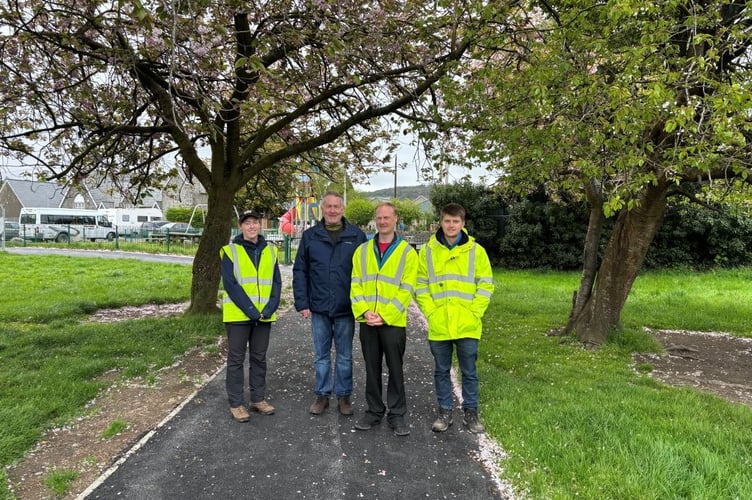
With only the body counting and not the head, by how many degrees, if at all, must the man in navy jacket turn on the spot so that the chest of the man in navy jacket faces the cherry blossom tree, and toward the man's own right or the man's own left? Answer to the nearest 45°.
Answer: approximately 135° to the man's own right

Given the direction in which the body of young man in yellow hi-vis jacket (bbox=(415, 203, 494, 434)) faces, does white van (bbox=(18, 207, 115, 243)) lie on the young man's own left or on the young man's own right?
on the young man's own right

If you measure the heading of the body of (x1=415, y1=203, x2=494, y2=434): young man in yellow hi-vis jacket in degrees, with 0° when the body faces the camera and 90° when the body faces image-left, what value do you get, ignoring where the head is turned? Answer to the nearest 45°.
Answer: approximately 0°

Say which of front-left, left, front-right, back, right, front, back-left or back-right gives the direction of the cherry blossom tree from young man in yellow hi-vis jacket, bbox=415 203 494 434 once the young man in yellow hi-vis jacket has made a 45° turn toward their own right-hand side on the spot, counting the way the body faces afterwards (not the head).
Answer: right

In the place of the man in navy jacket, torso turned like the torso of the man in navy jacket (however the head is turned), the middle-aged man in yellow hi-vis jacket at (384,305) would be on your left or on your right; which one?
on your left

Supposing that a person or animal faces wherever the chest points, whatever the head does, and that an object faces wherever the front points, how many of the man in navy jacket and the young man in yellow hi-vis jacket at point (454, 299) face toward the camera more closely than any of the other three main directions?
2

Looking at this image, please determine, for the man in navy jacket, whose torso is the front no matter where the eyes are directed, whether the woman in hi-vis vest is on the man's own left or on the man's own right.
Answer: on the man's own right

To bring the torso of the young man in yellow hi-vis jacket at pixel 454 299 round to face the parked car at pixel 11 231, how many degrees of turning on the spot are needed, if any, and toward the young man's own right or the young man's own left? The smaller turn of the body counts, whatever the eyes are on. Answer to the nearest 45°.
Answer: approximately 135° to the young man's own right

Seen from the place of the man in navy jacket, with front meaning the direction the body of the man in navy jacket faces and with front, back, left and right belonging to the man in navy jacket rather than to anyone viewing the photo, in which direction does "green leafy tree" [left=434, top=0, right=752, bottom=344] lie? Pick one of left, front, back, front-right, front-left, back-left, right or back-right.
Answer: left

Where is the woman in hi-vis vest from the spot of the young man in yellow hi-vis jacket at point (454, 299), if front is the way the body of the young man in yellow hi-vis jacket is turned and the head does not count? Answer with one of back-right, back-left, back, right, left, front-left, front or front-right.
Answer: right

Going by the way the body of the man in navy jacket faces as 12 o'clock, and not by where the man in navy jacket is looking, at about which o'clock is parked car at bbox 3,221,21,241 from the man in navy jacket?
The parked car is roughly at 5 o'clock from the man in navy jacket.
